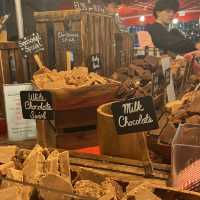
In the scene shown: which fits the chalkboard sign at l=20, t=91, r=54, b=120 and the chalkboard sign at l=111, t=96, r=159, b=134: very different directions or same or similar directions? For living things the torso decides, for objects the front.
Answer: same or similar directions

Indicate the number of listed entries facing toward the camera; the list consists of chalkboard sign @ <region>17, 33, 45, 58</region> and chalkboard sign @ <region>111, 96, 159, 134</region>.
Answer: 2

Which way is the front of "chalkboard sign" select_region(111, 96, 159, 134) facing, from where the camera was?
facing the viewer

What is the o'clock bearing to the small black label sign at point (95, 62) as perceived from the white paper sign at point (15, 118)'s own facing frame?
The small black label sign is roughly at 8 o'clock from the white paper sign.

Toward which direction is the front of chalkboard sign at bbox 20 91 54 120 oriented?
toward the camera

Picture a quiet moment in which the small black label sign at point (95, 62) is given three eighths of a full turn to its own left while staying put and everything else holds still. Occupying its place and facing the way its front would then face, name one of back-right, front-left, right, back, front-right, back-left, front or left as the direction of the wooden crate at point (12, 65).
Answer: left

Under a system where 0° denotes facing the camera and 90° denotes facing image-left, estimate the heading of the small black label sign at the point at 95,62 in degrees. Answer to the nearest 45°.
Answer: approximately 315°

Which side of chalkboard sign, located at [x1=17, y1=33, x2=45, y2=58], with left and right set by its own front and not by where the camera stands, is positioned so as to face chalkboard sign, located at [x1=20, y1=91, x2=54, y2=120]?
front

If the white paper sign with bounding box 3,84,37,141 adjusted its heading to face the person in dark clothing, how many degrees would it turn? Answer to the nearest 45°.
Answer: approximately 90° to its left

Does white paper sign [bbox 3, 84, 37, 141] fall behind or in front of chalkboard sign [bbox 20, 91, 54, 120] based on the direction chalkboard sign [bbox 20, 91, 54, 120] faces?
behind

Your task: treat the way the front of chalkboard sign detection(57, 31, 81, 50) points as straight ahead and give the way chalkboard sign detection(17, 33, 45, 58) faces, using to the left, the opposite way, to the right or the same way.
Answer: the same way
